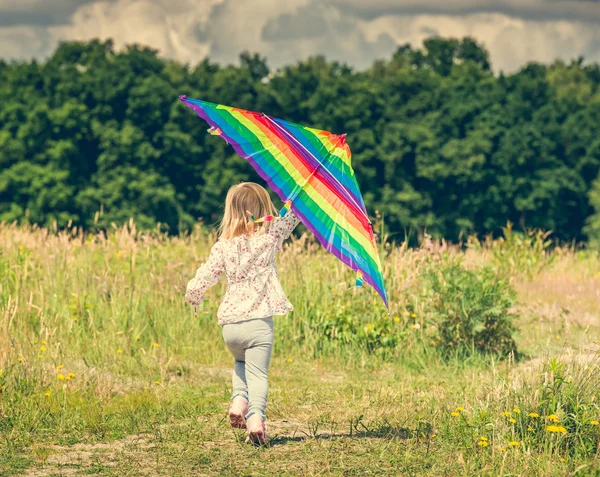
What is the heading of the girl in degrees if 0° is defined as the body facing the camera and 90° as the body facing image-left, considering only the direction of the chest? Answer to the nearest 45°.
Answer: approximately 180°

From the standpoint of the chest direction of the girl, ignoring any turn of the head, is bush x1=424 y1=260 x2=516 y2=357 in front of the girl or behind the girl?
in front

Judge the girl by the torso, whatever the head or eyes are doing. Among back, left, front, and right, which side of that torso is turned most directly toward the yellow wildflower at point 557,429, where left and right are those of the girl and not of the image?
right

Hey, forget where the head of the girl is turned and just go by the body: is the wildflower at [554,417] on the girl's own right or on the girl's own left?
on the girl's own right

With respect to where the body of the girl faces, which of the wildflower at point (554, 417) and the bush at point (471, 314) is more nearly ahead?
the bush

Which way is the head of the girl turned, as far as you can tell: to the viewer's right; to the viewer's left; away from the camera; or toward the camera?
away from the camera
